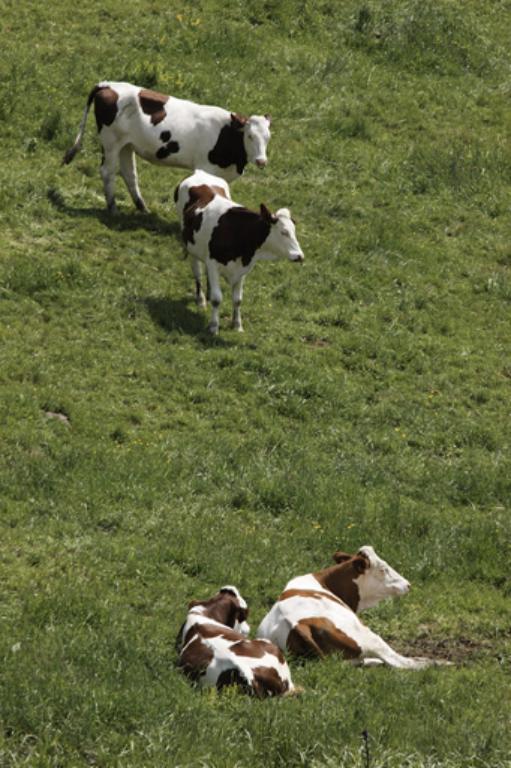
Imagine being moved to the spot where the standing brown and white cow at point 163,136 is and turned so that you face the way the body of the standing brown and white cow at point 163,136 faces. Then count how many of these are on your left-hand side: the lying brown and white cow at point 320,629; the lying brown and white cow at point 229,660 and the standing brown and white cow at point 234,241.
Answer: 0

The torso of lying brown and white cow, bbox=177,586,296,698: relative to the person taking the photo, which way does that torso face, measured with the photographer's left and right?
facing away from the viewer and to the left of the viewer

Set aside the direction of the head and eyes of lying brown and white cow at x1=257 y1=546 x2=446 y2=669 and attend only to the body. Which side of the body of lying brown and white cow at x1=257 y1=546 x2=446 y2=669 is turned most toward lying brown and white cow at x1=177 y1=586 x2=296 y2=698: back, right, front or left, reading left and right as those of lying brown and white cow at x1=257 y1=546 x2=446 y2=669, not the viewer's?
back

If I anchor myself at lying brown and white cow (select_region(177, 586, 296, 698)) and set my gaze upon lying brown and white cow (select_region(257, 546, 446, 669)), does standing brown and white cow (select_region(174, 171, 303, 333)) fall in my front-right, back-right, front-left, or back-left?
front-left

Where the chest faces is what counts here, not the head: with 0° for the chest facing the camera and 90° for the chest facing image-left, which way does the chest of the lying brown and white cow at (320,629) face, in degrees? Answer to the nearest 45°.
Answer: approximately 225°

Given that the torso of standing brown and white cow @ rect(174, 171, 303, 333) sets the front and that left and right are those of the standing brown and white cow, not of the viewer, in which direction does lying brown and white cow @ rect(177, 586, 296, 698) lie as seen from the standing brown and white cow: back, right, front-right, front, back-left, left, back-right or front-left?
front-right

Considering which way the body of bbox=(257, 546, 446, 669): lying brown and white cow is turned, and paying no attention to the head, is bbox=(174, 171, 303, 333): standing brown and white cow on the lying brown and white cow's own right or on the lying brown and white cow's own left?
on the lying brown and white cow's own left

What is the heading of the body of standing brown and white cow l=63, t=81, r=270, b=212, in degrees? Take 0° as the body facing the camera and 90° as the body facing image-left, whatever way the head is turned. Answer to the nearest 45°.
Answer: approximately 270°

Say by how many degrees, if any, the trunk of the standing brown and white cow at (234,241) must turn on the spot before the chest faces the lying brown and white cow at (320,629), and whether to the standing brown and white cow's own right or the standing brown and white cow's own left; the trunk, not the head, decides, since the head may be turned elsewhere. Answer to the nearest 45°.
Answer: approximately 45° to the standing brown and white cow's own right

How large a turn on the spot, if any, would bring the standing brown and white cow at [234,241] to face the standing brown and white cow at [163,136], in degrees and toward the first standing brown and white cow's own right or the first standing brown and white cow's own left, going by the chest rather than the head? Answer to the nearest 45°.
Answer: approximately 135° to the first standing brown and white cow's own left

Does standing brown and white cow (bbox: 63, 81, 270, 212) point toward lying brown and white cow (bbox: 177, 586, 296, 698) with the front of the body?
no

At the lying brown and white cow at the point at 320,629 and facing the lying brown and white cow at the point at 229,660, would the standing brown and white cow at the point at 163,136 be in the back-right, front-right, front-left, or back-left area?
back-right

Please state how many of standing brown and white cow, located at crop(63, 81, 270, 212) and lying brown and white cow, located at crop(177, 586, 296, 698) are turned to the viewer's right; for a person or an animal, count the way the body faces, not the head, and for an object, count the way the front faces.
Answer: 1

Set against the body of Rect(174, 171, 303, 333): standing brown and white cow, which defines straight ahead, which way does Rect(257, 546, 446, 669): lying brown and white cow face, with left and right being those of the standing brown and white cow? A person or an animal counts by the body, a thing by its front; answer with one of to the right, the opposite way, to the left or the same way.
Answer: to the left

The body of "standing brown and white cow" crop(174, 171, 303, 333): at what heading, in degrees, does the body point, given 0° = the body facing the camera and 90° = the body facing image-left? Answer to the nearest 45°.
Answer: approximately 315°

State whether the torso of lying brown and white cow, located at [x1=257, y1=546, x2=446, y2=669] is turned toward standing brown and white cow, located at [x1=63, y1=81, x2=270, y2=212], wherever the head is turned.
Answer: no

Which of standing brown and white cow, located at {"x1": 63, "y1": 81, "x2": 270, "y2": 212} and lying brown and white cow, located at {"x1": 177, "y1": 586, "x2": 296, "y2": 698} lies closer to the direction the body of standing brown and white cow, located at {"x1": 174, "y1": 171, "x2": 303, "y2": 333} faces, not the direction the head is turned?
the lying brown and white cow

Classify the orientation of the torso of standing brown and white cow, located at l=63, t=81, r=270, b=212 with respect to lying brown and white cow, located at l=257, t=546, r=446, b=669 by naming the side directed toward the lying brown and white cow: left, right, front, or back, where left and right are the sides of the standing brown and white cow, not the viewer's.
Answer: right
